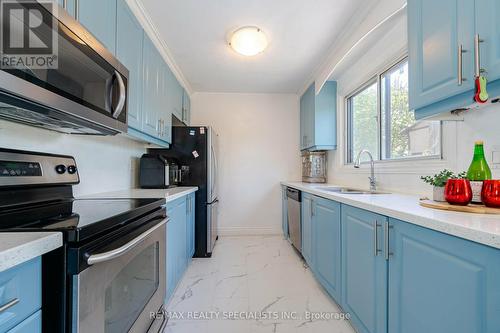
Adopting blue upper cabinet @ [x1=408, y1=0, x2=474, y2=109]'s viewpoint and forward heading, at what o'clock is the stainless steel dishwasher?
The stainless steel dishwasher is roughly at 3 o'clock from the blue upper cabinet.

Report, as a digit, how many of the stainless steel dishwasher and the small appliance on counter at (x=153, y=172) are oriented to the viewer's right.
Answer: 1

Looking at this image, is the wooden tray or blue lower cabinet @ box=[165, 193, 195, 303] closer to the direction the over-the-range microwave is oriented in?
the wooden tray

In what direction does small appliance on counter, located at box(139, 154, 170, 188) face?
to the viewer's right

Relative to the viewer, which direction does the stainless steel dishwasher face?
to the viewer's left

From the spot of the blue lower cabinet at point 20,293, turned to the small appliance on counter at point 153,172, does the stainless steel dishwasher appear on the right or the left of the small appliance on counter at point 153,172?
right

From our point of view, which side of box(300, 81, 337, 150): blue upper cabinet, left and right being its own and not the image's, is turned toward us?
left

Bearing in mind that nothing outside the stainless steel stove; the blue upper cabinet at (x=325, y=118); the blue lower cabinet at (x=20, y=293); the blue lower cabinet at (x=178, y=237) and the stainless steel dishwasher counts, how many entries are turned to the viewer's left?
2

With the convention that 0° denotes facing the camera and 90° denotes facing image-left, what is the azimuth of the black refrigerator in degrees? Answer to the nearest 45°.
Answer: approximately 270°

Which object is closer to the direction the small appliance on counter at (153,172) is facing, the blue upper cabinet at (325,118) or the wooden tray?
the blue upper cabinet

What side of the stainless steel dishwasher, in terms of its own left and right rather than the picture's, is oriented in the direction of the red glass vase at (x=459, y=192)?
left

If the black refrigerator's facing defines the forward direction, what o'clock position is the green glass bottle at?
The green glass bottle is roughly at 2 o'clock from the black refrigerator.
